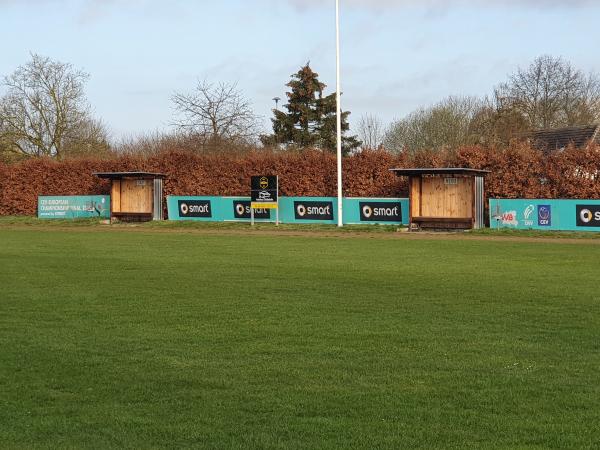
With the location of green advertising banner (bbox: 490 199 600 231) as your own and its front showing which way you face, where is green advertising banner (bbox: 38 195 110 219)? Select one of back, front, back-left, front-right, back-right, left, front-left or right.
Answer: right

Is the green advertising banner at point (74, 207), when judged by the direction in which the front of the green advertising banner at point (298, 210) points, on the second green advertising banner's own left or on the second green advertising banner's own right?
on the second green advertising banner's own right

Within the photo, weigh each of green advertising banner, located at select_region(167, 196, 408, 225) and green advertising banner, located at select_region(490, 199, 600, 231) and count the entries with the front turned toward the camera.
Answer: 2

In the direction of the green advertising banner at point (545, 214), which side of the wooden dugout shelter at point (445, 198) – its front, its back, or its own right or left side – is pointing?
left

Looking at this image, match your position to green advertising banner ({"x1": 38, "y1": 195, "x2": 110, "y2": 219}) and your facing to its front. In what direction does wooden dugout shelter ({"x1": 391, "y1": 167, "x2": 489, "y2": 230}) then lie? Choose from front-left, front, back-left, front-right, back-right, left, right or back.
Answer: front-left

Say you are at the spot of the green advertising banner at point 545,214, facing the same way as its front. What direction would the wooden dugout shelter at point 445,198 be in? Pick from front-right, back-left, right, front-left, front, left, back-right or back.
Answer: right

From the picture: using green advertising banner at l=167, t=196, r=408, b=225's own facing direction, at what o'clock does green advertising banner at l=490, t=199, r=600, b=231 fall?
green advertising banner at l=490, t=199, r=600, b=231 is roughly at 10 o'clock from green advertising banner at l=167, t=196, r=408, b=225.

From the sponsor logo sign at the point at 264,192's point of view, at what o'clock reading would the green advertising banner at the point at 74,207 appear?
The green advertising banner is roughly at 4 o'clock from the sponsor logo sign.
